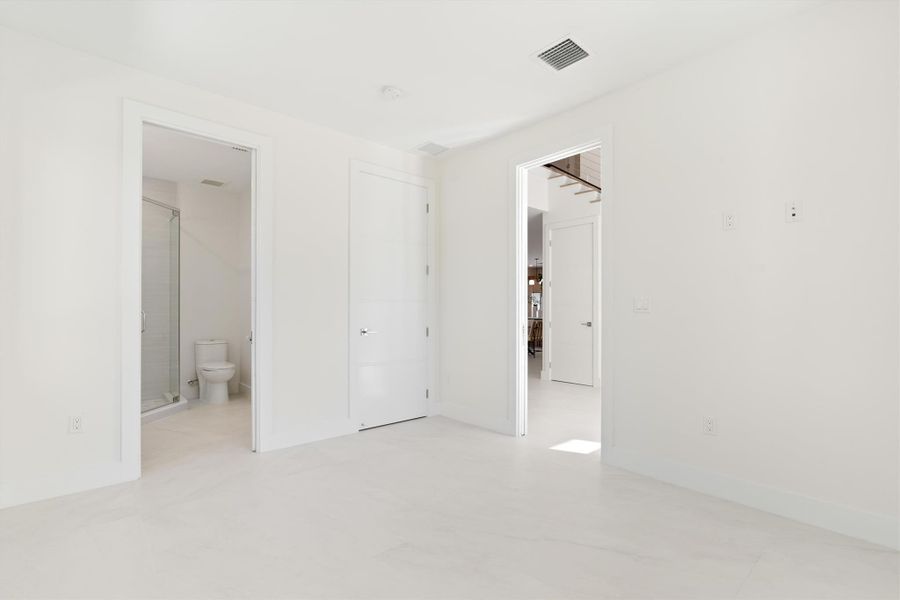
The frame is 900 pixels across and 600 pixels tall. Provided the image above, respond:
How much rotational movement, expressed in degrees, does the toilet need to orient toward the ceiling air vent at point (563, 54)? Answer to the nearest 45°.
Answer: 0° — it already faces it

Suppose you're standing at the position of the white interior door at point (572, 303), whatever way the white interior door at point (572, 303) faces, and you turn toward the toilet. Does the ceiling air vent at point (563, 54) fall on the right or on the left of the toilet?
left

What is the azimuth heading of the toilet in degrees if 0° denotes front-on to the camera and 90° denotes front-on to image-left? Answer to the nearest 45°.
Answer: approximately 315°
